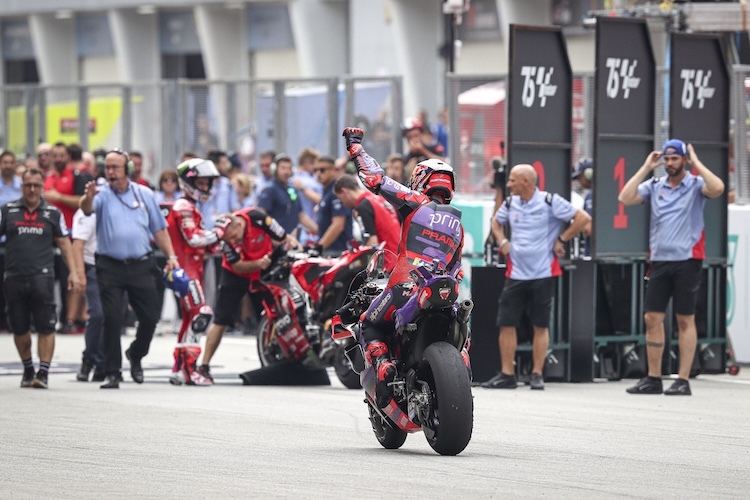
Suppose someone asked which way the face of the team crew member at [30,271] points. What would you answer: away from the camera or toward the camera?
toward the camera

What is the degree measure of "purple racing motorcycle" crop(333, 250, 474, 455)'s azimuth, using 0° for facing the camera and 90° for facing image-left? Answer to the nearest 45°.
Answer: approximately 135°

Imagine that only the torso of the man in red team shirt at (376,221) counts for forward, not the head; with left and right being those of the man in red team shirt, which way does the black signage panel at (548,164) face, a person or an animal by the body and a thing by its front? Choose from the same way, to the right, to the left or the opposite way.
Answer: to the left

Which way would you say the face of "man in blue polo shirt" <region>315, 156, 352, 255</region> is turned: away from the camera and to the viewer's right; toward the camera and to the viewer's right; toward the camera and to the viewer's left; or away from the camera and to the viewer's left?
toward the camera and to the viewer's left

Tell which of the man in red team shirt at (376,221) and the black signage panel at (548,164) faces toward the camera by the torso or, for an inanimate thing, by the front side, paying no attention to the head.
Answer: the black signage panel

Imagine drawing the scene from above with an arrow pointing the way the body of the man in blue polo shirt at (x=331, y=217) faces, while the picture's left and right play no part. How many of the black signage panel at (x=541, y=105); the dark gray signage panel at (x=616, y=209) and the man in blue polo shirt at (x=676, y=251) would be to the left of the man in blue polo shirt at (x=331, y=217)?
3

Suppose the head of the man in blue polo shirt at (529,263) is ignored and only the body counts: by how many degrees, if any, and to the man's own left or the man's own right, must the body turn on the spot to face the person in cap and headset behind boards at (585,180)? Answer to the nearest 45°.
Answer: approximately 135° to the man's own right

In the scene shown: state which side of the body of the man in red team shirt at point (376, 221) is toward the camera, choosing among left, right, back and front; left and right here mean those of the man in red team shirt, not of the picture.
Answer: left

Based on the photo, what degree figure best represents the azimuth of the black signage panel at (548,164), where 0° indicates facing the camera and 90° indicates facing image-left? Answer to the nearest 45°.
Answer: approximately 0°

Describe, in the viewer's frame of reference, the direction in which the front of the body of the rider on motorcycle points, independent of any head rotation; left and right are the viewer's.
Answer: facing away from the viewer and to the left of the viewer

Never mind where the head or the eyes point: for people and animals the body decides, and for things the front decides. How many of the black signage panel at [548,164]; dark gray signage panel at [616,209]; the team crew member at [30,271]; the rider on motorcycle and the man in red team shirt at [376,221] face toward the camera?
3

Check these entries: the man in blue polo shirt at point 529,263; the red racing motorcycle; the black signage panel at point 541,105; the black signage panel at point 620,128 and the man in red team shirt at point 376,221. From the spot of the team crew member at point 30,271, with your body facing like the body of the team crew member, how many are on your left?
5

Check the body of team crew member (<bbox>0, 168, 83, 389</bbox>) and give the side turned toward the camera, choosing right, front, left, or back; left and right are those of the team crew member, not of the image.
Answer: front

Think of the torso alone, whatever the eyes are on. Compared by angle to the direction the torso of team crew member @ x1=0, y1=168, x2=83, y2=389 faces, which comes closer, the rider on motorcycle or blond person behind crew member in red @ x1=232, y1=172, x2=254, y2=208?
the rider on motorcycle

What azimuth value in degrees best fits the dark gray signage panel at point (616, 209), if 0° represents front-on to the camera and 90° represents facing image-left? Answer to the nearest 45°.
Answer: approximately 0°
